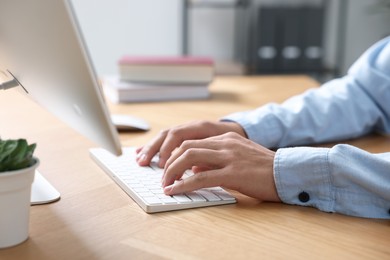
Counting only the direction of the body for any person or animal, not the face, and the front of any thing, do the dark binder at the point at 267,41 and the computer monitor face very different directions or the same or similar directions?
very different directions

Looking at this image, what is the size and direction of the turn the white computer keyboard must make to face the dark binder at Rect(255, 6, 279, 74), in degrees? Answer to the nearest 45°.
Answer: approximately 90° to its left

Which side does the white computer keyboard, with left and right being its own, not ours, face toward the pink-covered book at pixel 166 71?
left

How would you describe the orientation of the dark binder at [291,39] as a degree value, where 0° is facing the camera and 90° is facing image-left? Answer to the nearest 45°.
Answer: approximately 0°

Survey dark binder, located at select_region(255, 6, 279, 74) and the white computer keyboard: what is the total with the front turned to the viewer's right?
1

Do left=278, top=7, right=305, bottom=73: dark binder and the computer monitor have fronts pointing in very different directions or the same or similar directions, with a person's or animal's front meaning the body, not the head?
very different directions

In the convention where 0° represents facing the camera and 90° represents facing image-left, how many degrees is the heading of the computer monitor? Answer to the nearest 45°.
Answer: approximately 225°

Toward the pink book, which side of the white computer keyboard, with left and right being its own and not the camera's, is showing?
left

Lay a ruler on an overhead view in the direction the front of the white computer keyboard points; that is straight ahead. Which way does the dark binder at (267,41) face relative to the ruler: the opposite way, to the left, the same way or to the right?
to the right

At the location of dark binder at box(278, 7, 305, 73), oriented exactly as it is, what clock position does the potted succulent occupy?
The potted succulent is roughly at 12 o'clock from the dark binder.
